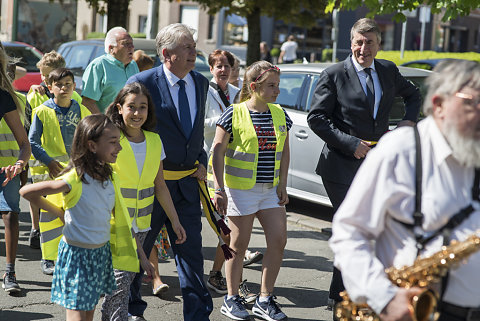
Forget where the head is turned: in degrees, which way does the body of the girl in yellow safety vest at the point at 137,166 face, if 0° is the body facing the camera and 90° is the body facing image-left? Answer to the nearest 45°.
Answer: approximately 0°

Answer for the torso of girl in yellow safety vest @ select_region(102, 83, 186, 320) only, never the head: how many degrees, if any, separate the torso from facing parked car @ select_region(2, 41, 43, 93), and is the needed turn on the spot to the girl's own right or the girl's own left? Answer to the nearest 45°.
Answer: approximately 180°

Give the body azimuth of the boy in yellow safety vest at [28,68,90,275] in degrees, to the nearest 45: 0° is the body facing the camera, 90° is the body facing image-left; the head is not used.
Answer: approximately 0°

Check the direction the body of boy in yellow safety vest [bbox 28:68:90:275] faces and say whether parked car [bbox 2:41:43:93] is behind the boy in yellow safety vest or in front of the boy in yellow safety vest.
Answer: behind

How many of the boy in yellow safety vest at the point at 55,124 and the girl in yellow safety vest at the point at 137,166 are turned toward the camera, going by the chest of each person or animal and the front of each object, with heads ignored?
2

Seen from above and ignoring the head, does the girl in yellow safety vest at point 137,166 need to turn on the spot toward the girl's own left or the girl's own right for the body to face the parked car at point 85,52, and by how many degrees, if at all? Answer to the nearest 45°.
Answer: approximately 180°

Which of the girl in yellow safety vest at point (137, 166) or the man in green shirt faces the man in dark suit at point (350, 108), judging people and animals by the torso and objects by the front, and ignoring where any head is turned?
the man in green shirt

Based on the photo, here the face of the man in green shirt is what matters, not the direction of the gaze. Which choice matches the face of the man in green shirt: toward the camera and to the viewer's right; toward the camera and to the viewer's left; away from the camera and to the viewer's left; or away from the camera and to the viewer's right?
toward the camera and to the viewer's right

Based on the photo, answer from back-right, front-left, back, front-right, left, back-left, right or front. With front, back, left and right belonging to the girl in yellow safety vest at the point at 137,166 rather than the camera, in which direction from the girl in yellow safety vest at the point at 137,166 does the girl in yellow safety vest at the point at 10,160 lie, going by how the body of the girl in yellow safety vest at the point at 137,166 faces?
back-right

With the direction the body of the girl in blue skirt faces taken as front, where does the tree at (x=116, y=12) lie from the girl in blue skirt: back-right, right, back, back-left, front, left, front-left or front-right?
back-left

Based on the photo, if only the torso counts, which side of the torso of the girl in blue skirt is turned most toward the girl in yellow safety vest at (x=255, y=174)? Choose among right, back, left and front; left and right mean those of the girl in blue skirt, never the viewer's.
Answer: left
